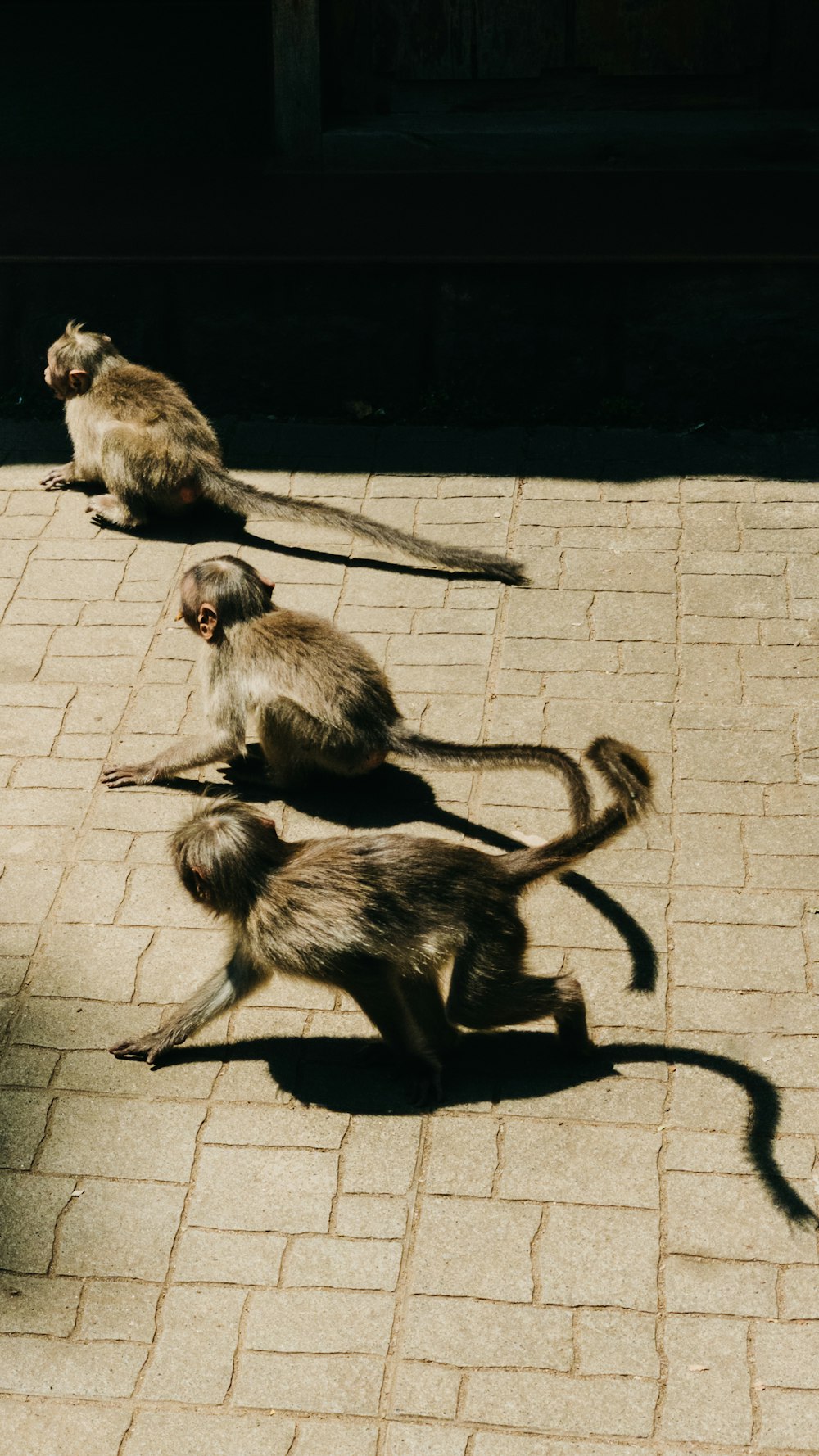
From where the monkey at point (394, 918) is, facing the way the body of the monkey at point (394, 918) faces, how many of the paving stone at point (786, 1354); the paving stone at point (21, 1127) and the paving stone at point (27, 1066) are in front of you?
2

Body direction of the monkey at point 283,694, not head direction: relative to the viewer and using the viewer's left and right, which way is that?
facing to the left of the viewer

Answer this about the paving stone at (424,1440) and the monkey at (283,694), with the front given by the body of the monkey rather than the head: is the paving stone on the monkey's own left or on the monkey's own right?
on the monkey's own left

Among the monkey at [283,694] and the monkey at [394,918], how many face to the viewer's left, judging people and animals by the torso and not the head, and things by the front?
2

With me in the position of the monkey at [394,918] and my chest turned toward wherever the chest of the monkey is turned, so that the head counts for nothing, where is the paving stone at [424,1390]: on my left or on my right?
on my left

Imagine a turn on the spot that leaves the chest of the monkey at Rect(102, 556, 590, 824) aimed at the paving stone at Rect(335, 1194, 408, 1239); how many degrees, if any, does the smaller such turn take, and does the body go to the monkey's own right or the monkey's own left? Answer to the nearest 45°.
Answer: approximately 90° to the monkey's own left

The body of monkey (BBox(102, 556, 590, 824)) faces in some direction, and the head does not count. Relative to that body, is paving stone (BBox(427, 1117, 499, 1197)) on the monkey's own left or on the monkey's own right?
on the monkey's own left

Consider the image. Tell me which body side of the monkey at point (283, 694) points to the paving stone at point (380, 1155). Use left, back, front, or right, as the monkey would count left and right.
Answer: left

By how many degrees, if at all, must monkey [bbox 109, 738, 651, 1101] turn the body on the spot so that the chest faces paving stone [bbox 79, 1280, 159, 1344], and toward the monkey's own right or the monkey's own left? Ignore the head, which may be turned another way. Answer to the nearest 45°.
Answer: approximately 45° to the monkey's own left

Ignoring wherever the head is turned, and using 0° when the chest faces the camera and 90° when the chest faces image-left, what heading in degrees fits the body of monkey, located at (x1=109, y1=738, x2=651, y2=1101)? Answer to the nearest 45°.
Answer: approximately 90°
